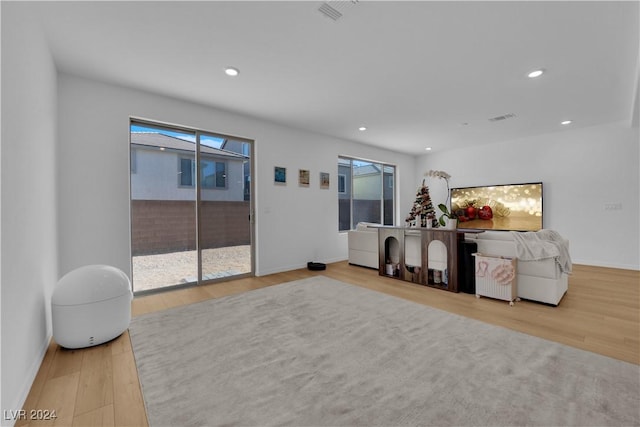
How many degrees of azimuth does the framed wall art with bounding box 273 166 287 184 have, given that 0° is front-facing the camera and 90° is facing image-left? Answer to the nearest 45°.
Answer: approximately 315°

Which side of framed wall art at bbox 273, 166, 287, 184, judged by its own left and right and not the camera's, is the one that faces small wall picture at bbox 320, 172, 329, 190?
left

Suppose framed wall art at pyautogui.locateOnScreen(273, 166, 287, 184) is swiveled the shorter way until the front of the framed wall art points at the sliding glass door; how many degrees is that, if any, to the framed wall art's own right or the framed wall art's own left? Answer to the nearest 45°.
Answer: approximately 90° to the framed wall art's own right

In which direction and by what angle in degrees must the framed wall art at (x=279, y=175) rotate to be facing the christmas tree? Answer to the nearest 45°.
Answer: approximately 45° to its left

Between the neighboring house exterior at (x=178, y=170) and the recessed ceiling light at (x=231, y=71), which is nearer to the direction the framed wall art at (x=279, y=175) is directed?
the recessed ceiling light

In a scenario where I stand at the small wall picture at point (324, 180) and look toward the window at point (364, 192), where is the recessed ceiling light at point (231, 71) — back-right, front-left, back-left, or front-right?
back-right

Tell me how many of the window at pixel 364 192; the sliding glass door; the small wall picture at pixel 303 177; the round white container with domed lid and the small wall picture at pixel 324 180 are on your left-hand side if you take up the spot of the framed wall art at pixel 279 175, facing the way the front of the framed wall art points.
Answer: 3

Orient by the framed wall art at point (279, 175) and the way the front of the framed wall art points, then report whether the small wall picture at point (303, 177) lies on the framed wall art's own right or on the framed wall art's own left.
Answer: on the framed wall art's own left

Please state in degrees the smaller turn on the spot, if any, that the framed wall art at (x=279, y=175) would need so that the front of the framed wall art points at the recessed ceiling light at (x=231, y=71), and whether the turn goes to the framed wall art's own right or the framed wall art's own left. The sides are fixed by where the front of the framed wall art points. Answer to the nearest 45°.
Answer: approximately 45° to the framed wall art's own right

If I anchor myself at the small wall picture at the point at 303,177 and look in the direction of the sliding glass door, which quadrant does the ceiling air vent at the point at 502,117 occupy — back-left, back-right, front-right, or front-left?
back-left
